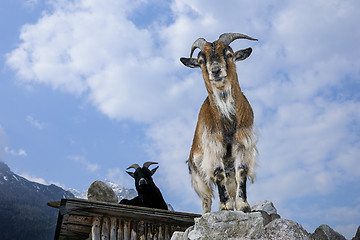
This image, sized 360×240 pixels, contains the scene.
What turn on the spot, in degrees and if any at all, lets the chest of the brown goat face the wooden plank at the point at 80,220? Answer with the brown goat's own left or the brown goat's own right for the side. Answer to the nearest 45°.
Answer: approximately 135° to the brown goat's own right

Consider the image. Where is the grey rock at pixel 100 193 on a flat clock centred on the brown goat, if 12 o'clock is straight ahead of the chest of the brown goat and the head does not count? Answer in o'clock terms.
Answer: The grey rock is roughly at 5 o'clock from the brown goat.

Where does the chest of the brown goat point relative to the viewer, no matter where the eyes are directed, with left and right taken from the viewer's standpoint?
facing the viewer

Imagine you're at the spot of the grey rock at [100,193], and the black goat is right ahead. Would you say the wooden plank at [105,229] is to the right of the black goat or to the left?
right

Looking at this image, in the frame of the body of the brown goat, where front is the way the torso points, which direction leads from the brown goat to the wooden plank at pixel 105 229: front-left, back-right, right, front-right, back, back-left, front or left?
back-right

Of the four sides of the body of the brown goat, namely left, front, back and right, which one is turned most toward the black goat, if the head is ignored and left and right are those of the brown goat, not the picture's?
back

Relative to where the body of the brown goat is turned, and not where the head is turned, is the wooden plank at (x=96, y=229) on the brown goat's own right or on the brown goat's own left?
on the brown goat's own right

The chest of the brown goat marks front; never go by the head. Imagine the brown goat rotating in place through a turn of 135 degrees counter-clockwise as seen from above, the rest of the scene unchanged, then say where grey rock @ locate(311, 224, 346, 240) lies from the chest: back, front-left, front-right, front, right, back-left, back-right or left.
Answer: front

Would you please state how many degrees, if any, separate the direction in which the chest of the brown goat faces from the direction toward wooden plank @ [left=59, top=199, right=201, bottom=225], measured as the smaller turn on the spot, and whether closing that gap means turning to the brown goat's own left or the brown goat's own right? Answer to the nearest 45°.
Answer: approximately 135° to the brown goat's own right

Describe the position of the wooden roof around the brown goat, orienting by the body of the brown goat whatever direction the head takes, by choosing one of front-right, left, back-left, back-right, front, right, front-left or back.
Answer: back-right
